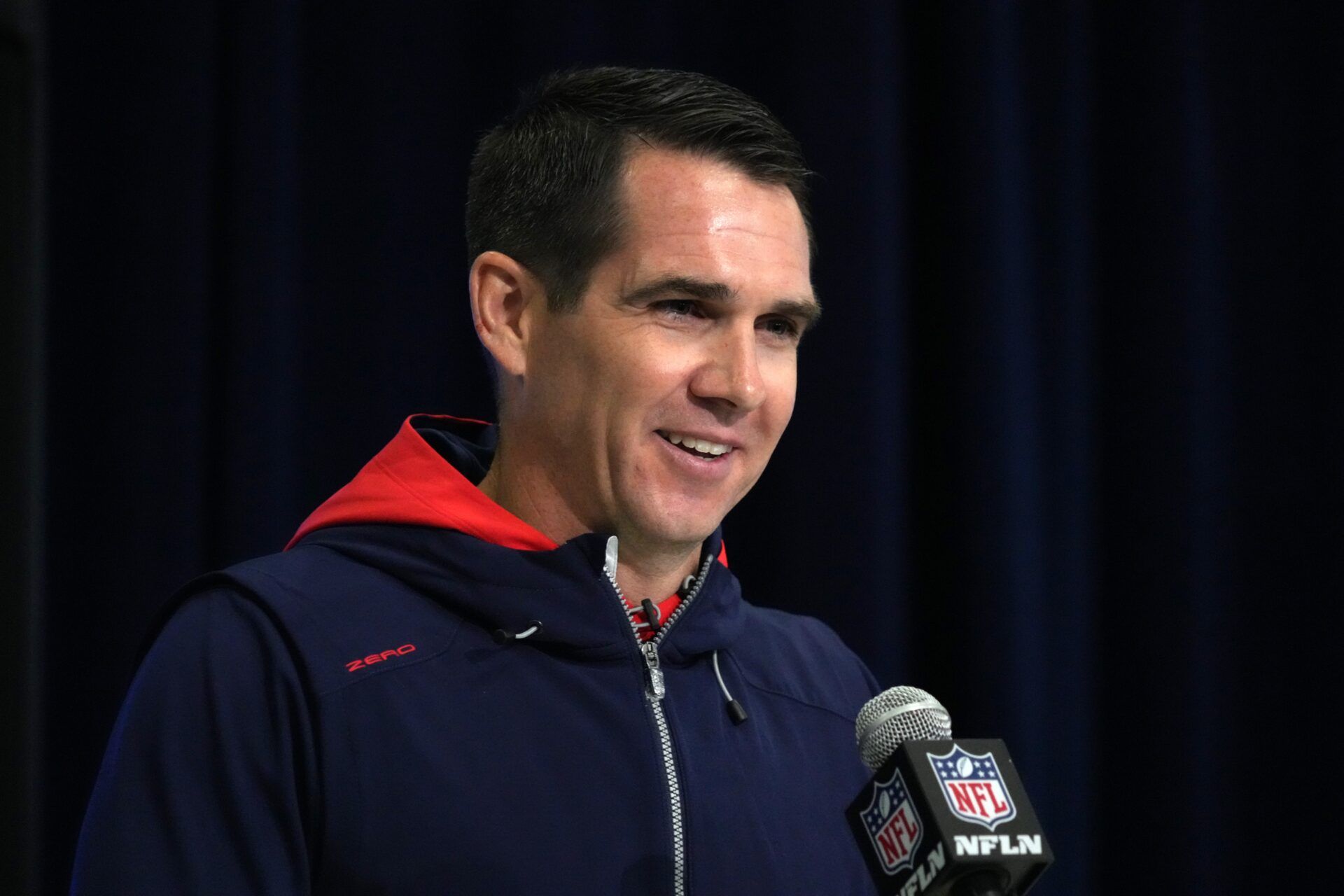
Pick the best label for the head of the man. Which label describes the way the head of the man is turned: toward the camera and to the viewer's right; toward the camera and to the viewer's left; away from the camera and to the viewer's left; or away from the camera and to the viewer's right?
toward the camera and to the viewer's right

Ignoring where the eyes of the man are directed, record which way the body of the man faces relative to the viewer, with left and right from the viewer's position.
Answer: facing the viewer and to the right of the viewer
